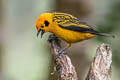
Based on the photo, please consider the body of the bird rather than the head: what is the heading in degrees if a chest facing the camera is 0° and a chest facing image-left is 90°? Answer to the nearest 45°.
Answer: approximately 90°
